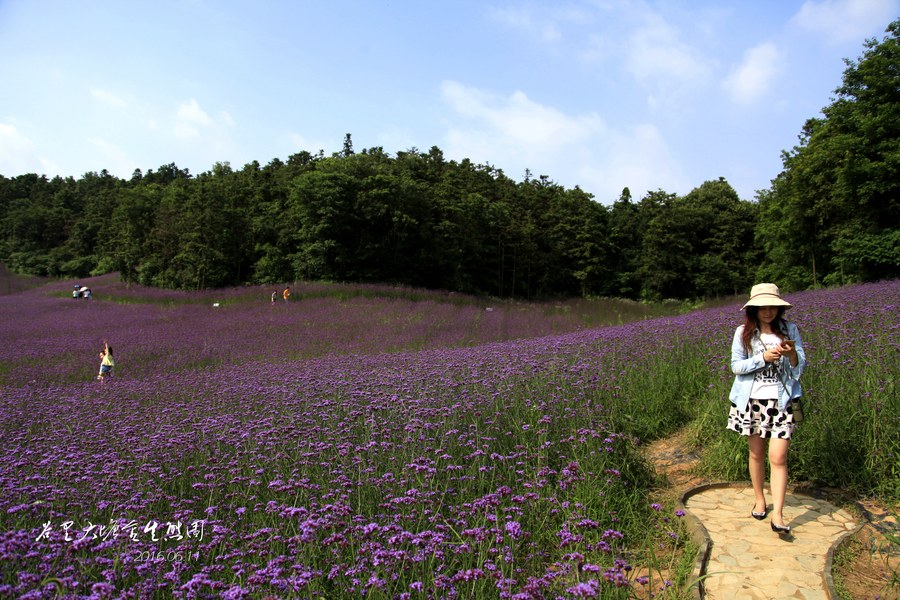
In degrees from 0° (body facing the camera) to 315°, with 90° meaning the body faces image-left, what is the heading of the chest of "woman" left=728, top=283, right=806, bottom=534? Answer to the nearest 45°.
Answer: approximately 0°

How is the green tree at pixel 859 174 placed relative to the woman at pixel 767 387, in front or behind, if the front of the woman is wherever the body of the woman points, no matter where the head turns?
behind
